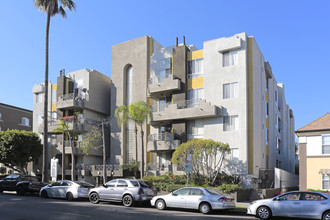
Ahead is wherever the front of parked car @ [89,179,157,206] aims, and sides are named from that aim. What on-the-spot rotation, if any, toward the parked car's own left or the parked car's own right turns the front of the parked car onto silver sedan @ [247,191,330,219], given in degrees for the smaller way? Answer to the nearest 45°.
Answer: approximately 180°

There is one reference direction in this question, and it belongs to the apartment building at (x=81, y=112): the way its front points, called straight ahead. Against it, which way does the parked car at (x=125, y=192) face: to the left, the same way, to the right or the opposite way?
to the right

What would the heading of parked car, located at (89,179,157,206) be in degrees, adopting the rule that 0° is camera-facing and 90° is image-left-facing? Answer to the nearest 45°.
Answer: approximately 135°

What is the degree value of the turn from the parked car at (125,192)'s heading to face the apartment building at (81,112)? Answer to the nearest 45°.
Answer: approximately 45° to its right

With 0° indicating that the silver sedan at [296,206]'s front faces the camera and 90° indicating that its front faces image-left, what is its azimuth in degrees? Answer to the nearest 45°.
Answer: approximately 90°

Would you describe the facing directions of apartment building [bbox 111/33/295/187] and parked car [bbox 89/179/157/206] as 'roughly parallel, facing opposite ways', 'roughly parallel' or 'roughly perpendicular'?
roughly perpendicular

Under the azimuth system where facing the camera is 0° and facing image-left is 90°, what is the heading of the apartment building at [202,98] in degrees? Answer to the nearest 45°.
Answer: approximately 45°
